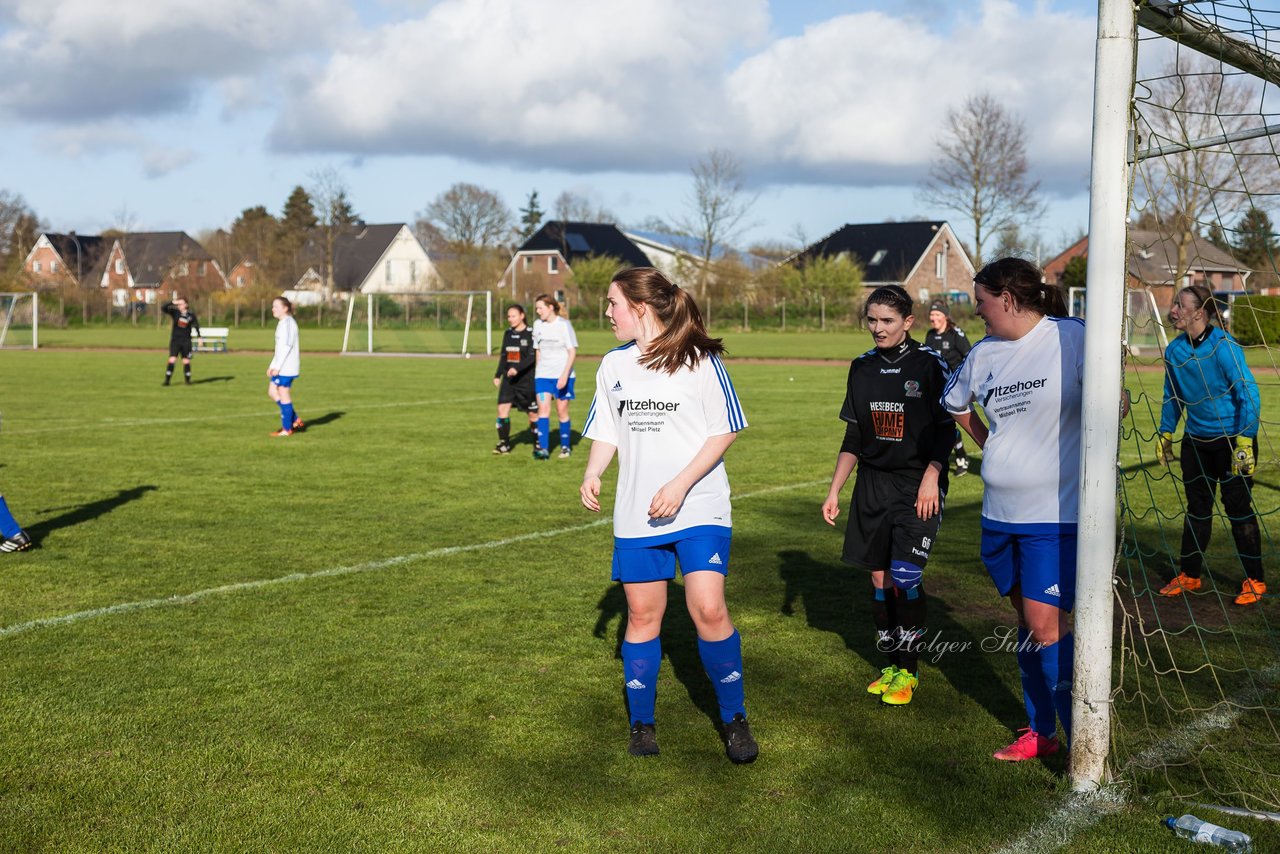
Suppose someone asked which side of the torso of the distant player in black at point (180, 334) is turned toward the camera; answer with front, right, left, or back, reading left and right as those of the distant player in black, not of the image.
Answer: front

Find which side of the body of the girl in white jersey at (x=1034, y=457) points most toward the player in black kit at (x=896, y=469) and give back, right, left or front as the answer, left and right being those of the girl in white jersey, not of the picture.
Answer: right

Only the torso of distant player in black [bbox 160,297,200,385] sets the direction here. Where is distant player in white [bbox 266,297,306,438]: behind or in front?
in front

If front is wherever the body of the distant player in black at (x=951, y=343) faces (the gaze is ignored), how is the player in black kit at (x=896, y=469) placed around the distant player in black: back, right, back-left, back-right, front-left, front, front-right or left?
front-left

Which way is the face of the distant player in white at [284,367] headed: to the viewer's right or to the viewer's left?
to the viewer's left

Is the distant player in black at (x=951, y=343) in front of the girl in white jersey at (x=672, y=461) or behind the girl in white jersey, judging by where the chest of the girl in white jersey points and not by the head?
behind

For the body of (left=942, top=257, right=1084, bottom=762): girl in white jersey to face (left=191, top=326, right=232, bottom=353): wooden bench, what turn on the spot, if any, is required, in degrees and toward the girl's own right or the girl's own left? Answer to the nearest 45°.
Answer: approximately 90° to the girl's own right

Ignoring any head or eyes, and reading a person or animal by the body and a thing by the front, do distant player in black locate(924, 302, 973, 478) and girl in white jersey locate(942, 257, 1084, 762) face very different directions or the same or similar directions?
same or similar directions

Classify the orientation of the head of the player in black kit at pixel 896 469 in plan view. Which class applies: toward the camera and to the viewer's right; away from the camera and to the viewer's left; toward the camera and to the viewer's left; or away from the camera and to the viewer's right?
toward the camera and to the viewer's left

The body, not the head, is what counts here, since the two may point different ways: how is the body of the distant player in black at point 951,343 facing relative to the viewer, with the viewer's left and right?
facing the viewer and to the left of the viewer

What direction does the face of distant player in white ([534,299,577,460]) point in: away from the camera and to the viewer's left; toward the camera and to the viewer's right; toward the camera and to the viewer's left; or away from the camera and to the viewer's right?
toward the camera and to the viewer's left

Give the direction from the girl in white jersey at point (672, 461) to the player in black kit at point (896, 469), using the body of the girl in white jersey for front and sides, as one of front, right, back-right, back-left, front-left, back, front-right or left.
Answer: back-left

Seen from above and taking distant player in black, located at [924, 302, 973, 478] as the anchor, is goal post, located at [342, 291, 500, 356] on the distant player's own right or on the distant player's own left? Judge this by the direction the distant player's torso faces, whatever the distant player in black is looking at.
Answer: on the distant player's own right

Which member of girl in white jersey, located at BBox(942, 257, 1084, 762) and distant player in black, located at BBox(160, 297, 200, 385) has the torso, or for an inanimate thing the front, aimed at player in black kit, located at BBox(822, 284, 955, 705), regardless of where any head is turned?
the distant player in black

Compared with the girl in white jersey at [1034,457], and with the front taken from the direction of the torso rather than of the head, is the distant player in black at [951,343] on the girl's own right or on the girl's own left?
on the girl's own right
